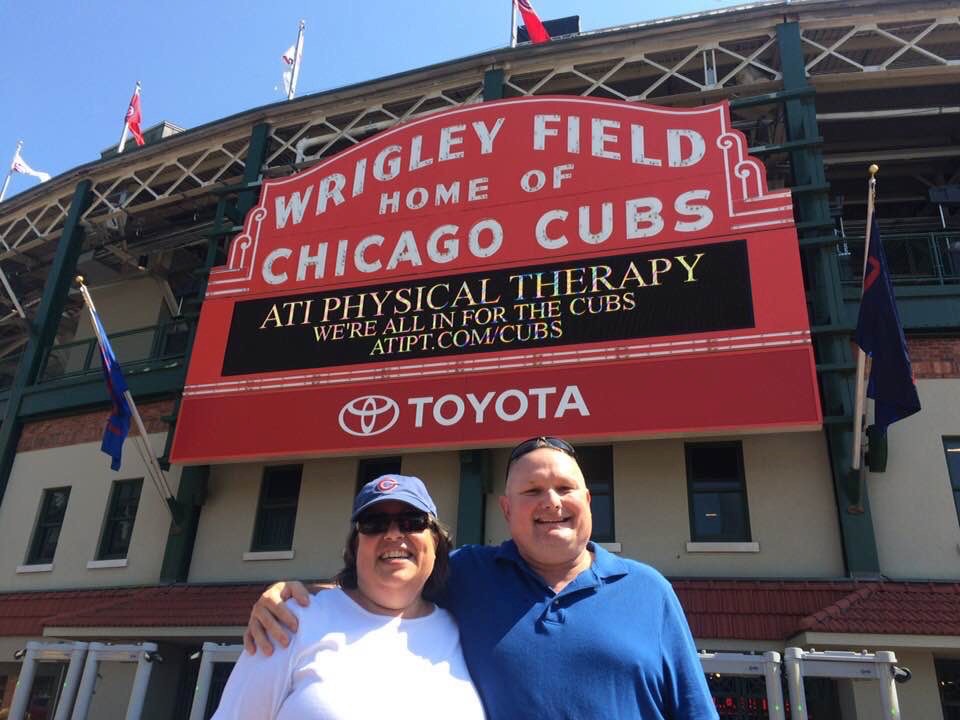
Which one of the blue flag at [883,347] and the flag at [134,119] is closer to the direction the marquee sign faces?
the blue flag

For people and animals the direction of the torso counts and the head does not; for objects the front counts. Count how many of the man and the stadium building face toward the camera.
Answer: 2

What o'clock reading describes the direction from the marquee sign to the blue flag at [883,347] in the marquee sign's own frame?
The blue flag is roughly at 10 o'clock from the marquee sign.
